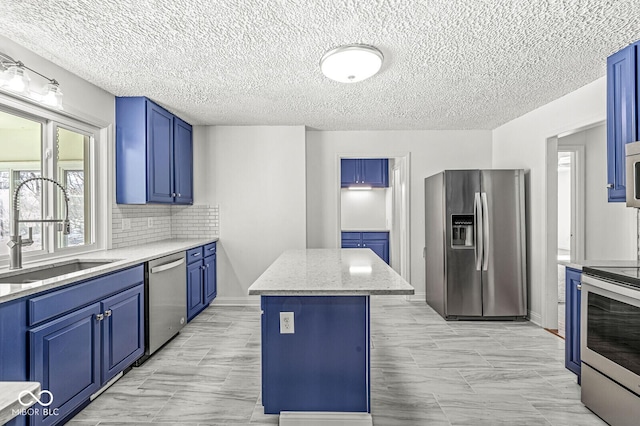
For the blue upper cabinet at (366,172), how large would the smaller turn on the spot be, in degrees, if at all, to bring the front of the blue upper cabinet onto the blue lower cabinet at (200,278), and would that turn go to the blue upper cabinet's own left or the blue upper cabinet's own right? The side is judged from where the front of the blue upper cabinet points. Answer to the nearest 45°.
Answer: approximately 45° to the blue upper cabinet's own right

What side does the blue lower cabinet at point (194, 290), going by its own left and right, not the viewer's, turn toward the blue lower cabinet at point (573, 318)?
front

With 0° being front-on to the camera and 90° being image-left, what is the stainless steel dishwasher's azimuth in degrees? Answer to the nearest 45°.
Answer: approximately 315°

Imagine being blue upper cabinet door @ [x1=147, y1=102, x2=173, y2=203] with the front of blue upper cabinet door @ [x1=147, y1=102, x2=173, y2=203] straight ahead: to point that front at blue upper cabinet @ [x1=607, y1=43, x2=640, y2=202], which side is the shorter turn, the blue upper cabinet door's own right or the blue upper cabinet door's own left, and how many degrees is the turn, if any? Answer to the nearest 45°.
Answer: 0° — it already faces it

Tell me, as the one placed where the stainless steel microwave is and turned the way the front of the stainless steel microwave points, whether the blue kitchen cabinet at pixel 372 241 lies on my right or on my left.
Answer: on my right

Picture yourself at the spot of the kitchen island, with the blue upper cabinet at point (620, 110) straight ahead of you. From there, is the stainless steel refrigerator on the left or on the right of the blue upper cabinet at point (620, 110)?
left

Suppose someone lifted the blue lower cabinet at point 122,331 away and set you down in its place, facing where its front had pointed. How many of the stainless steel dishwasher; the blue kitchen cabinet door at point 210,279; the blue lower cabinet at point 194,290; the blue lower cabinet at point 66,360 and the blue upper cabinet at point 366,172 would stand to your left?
4

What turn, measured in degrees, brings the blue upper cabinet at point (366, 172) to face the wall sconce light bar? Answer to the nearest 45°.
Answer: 0° — it already faces it

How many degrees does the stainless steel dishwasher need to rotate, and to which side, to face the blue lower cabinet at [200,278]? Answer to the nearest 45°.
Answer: approximately 90° to its left

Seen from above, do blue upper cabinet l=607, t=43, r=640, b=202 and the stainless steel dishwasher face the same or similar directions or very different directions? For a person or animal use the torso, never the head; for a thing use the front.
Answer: very different directions

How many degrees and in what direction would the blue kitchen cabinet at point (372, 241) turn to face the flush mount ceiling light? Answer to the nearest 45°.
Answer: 0° — it already faces it

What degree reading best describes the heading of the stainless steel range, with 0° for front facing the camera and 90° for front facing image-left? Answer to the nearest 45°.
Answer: approximately 45°

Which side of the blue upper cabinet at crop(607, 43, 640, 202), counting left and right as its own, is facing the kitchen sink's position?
front

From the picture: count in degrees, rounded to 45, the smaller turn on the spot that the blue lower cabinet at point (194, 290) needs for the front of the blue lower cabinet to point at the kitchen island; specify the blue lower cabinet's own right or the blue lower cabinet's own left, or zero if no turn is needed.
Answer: approximately 45° to the blue lower cabinet's own right

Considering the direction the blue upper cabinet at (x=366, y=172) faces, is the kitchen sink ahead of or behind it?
ahead

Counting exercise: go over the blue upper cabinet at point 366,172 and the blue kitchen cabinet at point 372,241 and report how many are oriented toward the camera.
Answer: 2
